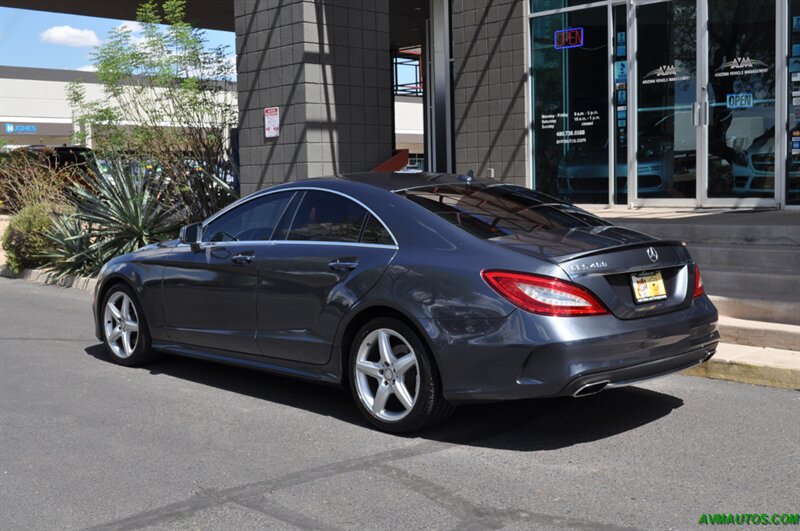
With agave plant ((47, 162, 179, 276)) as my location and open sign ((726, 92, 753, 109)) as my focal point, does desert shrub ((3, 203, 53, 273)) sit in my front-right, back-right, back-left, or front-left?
back-left

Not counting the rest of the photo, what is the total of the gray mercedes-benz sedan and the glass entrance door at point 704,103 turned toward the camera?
1

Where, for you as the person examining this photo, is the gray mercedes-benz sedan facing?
facing away from the viewer and to the left of the viewer

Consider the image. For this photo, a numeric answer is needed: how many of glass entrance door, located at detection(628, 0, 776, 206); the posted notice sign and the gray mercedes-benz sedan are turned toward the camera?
2

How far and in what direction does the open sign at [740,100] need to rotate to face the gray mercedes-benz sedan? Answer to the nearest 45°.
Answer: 0° — it already faces it

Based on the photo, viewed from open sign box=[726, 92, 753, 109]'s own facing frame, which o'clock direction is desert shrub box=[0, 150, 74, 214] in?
The desert shrub is roughly at 3 o'clock from the open sign.

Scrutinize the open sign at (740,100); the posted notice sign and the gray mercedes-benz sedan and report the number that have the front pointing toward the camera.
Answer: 2
